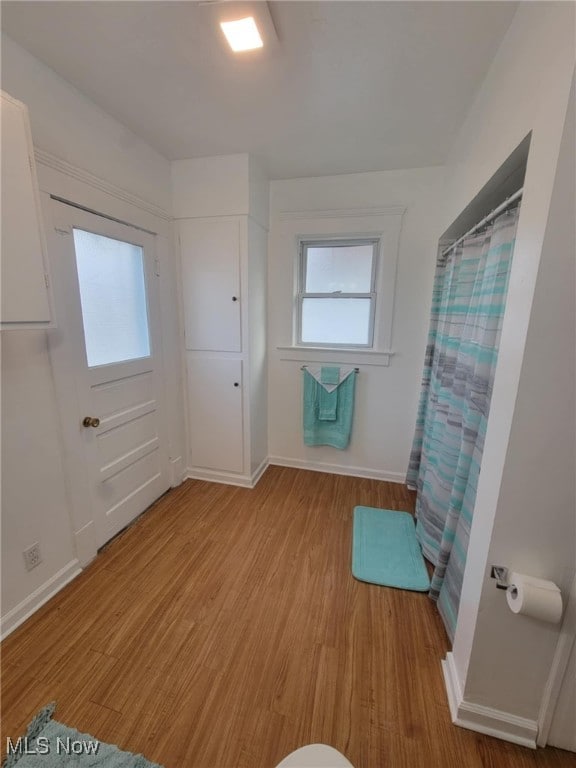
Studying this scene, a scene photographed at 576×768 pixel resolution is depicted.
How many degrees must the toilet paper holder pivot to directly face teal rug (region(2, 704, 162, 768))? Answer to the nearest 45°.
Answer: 0° — it already faces it

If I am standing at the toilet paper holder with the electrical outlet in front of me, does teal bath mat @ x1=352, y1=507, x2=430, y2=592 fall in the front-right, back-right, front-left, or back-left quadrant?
front-right

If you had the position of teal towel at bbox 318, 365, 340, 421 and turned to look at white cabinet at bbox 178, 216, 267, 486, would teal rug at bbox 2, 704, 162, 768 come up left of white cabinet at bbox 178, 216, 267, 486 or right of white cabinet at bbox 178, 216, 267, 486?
left

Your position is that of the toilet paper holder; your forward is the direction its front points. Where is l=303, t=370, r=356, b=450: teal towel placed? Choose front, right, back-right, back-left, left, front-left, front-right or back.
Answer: right

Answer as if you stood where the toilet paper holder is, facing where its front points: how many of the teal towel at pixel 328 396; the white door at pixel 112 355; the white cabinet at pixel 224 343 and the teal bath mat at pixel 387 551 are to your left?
0

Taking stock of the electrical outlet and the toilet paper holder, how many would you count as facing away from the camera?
0

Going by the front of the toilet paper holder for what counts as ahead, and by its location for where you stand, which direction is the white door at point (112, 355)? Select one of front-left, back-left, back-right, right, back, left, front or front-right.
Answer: front-right

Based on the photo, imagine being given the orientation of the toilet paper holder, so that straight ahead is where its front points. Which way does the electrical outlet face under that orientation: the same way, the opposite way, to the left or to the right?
the opposite way

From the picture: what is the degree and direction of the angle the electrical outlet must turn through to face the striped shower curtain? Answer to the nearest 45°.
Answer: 0° — it already faces it

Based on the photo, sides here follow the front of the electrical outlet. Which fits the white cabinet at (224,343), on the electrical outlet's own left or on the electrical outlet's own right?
on the electrical outlet's own left

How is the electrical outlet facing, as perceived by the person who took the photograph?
facing the viewer and to the right of the viewer

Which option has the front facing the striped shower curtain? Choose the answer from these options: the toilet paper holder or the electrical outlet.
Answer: the electrical outlet

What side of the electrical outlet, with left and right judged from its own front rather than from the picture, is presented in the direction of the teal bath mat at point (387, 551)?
front

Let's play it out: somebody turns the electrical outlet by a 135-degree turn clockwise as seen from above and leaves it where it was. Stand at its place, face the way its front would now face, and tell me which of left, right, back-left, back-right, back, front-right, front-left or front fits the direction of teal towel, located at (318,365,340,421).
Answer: back

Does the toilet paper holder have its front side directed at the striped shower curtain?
no
